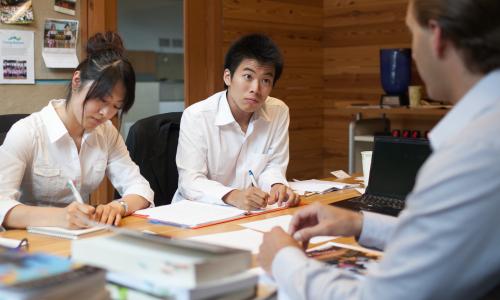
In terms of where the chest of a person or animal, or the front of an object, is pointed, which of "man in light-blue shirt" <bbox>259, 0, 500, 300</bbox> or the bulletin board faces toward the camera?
the bulletin board

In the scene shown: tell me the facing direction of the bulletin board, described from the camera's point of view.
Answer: facing the viewer

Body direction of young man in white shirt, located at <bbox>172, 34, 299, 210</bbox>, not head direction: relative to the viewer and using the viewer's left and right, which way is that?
facing the viewer and to the right of the viewer

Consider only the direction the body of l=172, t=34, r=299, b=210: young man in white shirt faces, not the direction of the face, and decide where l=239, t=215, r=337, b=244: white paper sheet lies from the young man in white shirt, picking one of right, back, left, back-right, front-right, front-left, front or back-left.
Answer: front-right

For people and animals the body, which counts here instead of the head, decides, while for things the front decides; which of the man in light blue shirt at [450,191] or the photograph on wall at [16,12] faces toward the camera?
the photograph on wall

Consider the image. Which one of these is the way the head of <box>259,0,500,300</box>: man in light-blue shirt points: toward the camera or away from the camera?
away from the camera

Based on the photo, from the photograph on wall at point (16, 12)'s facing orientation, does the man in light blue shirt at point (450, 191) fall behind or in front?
in front

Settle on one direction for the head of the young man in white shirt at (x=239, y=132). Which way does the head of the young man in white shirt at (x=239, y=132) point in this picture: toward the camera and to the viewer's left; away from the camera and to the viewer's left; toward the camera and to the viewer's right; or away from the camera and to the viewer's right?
toward the camera and to the viewer's right

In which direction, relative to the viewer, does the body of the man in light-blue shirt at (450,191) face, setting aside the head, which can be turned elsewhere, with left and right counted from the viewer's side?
facing away from the viewer and to the left of the viewer

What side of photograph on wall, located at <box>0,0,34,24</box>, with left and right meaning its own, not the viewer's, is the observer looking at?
front

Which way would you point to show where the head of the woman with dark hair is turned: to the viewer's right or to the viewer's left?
to the viewer's right

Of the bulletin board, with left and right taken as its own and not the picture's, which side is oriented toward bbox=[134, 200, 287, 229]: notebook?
front

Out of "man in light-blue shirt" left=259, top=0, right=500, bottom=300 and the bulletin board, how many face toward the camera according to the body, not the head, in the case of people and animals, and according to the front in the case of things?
1

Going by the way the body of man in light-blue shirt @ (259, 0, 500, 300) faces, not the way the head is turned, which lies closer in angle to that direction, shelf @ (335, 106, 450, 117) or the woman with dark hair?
the woman with dark hair

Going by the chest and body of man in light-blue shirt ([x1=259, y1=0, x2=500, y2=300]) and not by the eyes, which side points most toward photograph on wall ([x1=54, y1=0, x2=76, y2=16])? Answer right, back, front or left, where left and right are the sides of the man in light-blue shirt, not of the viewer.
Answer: front

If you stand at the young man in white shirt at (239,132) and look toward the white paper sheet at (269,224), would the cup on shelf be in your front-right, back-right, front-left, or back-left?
back-left
